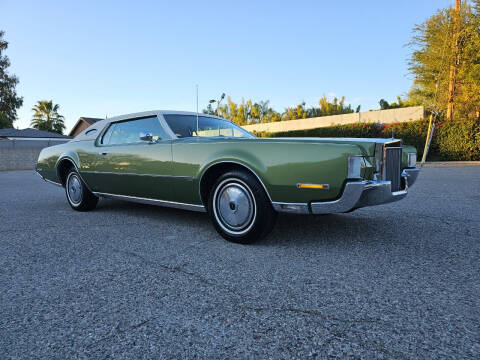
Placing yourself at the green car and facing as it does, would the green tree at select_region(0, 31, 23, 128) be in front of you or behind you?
behind

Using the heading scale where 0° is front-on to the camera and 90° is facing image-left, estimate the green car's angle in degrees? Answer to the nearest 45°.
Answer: approximately 315°
